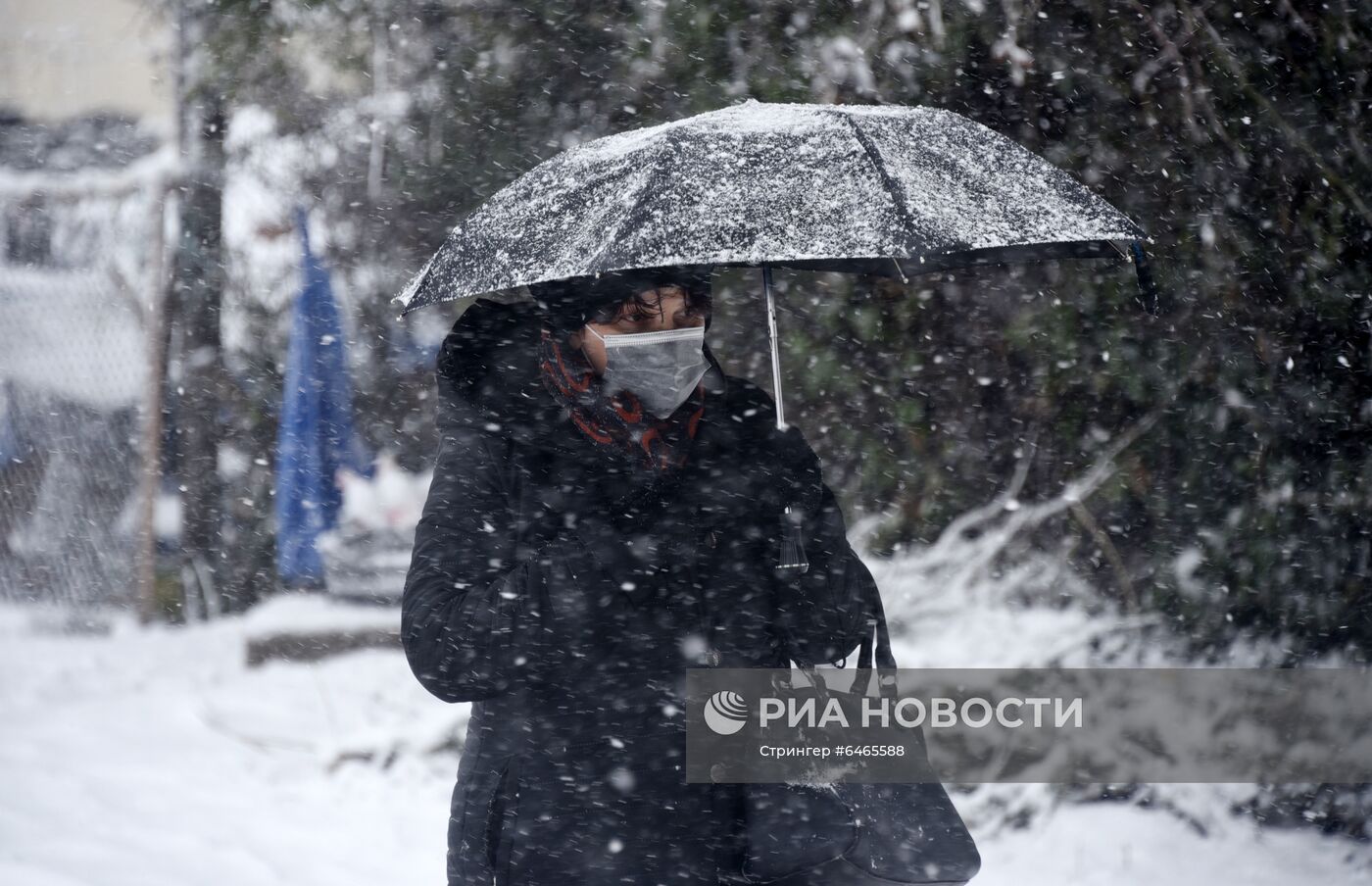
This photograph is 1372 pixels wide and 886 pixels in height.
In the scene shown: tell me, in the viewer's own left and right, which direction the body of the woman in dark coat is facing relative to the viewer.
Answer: facing the viewer and to the right of the viewer

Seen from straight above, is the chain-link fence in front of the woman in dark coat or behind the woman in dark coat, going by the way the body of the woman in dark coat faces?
behind

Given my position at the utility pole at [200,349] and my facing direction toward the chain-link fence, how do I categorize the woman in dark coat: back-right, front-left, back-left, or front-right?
back-left

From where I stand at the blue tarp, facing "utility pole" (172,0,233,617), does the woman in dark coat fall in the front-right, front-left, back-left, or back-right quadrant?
back-left

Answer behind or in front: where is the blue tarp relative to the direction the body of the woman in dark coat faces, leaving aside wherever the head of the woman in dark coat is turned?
behind

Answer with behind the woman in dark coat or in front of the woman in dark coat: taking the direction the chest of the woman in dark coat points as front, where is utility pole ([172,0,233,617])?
behind
